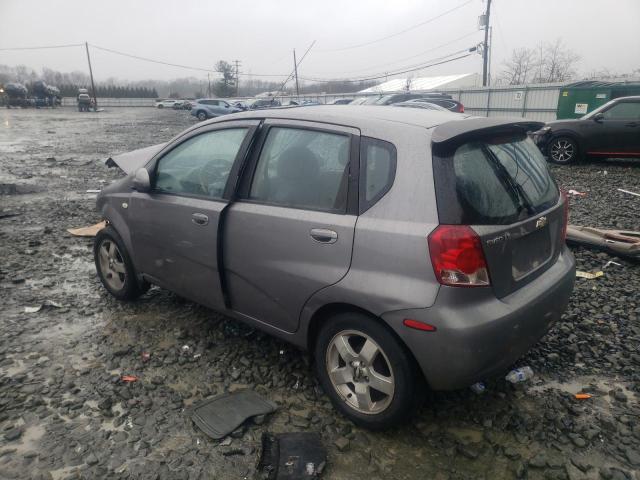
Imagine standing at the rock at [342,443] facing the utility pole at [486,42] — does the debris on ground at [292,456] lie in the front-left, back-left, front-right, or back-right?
back-left

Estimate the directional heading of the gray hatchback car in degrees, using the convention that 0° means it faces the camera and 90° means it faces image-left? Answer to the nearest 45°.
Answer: approximately 135°

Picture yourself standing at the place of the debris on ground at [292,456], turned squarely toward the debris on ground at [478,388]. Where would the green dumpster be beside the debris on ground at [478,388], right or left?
left

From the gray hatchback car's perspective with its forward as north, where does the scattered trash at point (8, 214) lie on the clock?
The scattered trash is roughly at 12 o'clock from the gray hatchback car.

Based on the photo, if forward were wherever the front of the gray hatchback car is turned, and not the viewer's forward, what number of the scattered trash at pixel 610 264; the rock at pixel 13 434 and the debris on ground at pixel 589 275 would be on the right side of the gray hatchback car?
2

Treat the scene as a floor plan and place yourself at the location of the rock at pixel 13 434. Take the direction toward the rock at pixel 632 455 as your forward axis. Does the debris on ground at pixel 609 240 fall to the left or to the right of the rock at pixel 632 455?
left

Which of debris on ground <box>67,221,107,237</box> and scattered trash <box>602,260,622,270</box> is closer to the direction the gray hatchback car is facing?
the debris on ground

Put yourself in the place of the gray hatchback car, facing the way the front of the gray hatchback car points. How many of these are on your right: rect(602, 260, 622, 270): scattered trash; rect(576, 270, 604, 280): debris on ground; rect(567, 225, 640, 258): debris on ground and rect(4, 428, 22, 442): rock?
3

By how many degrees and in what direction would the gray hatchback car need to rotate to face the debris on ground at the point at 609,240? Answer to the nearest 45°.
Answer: approximately 90° to its right

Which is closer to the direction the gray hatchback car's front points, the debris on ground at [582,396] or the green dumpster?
the green dumpster

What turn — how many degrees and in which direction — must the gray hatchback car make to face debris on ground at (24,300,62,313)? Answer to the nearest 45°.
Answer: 0° — it already faces it

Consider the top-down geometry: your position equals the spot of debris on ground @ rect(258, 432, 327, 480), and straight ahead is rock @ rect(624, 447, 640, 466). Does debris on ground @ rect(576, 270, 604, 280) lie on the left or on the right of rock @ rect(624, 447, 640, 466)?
left

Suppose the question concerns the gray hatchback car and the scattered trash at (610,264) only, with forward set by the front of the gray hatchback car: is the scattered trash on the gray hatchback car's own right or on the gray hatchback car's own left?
on the gray hatchback car's own right
